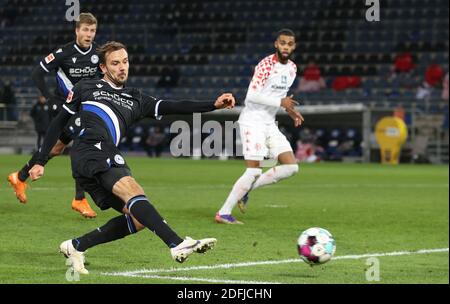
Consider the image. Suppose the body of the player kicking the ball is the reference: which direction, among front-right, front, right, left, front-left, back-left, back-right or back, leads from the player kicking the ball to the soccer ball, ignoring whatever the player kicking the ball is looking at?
front-left

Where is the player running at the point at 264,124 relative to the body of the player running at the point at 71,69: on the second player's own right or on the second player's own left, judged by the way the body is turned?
on the second player's own left

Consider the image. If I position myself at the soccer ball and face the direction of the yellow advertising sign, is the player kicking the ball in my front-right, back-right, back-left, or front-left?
back-left

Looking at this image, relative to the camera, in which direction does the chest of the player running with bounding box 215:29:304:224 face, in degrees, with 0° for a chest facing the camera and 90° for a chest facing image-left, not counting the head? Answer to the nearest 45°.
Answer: approximately 315°

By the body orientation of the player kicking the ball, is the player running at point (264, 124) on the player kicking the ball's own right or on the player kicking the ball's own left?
on the player kicking the ball's own left

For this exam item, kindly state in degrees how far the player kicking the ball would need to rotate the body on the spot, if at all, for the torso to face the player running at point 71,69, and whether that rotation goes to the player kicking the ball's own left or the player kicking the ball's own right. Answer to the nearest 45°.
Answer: approximately 135° to the player kicking the ball's own left

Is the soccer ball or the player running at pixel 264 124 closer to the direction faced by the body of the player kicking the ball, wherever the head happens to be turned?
the soccer ball

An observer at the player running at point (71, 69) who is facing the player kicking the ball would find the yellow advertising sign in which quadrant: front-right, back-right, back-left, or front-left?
back-left

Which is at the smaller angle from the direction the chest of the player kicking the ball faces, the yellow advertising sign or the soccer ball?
the soccer ball

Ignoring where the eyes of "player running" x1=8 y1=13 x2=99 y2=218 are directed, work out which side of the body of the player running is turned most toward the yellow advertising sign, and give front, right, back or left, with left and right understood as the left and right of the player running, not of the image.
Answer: left

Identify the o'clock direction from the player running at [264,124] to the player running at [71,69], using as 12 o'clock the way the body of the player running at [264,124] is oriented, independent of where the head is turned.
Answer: the player running at [71,69] is roughly at 4 o'clock from the player running at [264,124].
